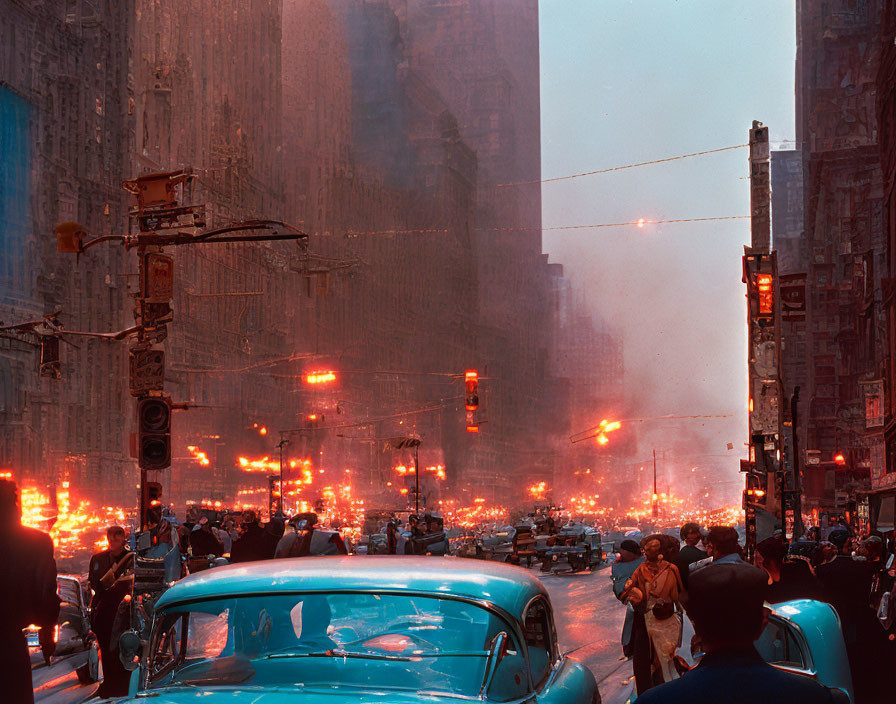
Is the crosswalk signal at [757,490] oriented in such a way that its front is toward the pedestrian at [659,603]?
yes

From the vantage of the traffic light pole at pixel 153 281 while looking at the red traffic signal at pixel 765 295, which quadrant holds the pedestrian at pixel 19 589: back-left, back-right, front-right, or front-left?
back-right

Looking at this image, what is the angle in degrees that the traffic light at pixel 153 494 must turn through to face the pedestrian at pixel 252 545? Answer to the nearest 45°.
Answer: approximately 90° to its left

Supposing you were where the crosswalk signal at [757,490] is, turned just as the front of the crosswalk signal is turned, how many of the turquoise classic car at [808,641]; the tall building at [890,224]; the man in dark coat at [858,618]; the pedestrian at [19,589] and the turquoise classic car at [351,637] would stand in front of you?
4

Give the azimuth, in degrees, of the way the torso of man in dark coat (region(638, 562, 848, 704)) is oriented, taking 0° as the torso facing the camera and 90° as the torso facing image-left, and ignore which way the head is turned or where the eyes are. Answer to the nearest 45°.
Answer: approximately 180°

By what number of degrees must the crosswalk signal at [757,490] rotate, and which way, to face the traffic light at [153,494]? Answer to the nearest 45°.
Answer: approximately 45° to its right

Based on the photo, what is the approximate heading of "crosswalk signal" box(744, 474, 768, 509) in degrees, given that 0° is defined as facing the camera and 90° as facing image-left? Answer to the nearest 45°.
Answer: approximately 0°

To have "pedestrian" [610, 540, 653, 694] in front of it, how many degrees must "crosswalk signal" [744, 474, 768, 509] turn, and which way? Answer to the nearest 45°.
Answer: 0° — it already faces them

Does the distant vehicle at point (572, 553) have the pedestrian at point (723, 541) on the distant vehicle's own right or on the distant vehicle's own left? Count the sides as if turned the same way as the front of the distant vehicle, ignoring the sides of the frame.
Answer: on the distant vehicle's own left
